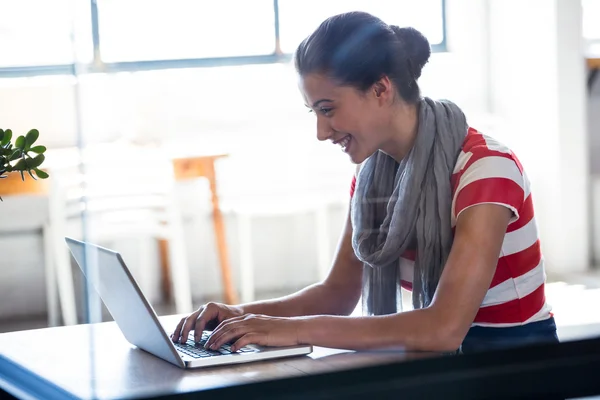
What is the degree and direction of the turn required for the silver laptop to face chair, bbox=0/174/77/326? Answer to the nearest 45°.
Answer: approximately 90° to its left

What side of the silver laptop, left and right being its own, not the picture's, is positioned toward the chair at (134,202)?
left

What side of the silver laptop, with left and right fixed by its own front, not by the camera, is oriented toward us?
right

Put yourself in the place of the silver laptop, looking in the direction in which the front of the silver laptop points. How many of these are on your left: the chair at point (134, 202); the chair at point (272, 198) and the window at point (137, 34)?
3

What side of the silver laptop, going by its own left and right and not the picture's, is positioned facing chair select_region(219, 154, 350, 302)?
left

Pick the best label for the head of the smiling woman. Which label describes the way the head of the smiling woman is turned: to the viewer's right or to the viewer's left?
to the viewer's left
